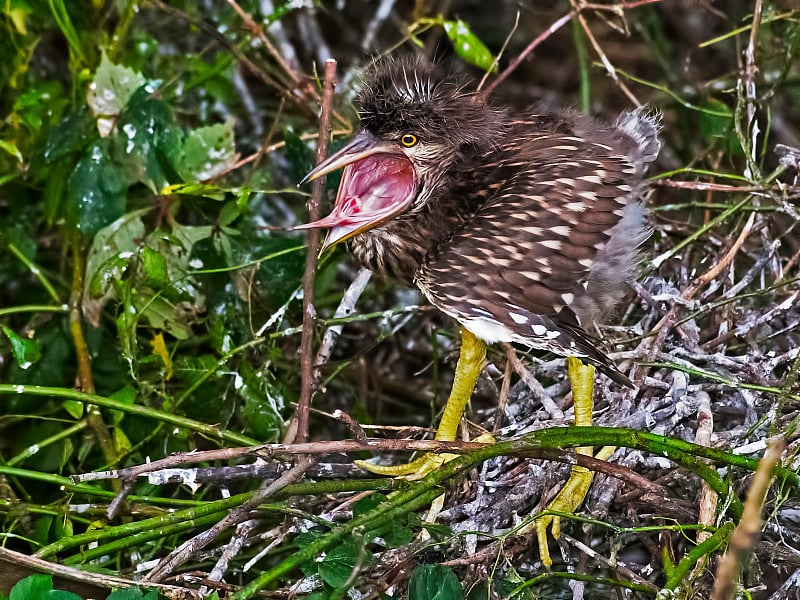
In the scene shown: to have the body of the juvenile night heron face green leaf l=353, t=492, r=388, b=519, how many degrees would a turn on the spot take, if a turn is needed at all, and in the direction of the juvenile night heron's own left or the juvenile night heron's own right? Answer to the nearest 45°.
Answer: approximately 45° to the juvenile night heron's own left

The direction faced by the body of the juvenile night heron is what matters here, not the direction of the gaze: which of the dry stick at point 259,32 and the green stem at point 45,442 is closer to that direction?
the green stem

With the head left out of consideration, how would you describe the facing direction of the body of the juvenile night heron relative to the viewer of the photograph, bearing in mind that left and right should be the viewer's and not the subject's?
facing to the left of the viewer

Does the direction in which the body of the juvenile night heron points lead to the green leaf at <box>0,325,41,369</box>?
yes

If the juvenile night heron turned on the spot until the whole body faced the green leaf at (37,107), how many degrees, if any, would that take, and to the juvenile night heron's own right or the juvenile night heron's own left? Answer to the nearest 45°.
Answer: approximately 45° to the juvenile night heron's own right

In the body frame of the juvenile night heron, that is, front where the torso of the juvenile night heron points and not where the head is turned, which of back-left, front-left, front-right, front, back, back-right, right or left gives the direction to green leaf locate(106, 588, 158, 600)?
front-left

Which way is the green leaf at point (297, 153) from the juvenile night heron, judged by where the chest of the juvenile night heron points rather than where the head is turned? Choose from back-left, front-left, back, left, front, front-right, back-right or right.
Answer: front-right

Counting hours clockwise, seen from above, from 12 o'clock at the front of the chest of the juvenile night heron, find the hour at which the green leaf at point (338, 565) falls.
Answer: The green leaf is roughly at 10 o'clock from the juvenile night heron.

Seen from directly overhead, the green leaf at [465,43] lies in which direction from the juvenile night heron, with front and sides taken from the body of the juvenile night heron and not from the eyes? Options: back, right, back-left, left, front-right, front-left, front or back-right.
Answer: right

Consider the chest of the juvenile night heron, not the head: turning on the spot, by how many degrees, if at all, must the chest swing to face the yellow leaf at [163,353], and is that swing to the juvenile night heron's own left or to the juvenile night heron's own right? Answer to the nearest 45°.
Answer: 0° — it already faces it

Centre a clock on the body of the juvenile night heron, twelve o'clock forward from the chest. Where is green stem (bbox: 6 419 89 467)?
The green stem is roughly at 12 o'clock from the juvenile night heron.

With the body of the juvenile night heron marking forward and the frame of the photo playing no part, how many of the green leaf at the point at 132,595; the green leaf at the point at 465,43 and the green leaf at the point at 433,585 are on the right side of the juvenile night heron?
1

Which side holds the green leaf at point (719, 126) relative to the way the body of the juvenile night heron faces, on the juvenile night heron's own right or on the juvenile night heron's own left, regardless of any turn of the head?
on the juvenile night heron's own right

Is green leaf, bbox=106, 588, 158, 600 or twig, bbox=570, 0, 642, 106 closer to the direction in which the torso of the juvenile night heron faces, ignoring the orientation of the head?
the green leaf
